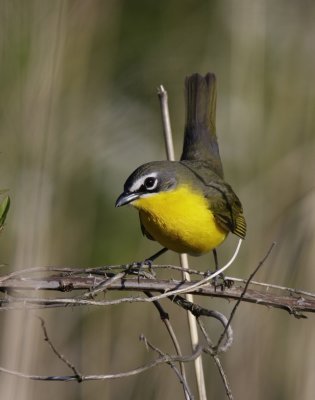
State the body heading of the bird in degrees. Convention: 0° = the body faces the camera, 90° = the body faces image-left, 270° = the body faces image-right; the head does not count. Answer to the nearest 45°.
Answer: approximately 45°
